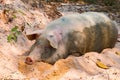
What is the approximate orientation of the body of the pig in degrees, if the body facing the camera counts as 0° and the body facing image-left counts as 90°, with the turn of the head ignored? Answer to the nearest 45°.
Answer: approximately 45°
